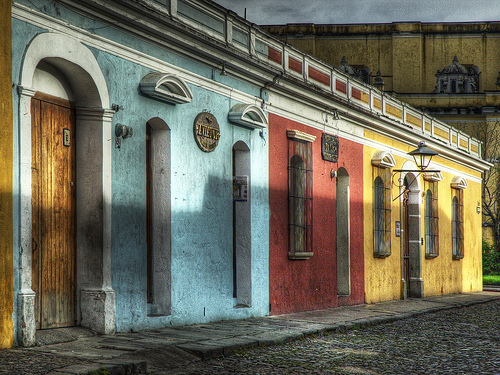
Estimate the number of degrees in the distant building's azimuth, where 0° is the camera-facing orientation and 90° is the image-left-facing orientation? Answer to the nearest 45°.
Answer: approximately 0°

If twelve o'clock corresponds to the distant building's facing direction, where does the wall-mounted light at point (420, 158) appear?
The wall-mounted light is roughly at 12 o'clock from the distant building.

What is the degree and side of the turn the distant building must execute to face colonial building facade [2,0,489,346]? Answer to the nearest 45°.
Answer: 0° — it already faces it

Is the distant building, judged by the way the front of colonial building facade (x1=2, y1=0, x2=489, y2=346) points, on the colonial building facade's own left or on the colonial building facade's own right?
on the colonial building facade's own left

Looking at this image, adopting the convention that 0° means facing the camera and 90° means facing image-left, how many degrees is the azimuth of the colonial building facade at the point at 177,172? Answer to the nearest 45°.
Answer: approximately 315°
